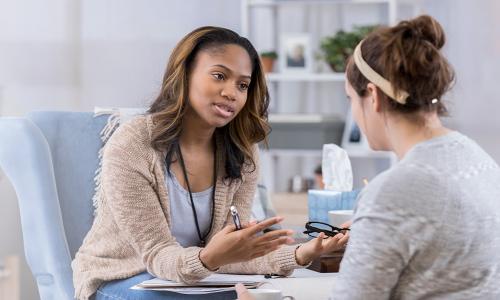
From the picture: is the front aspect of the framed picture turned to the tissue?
yes

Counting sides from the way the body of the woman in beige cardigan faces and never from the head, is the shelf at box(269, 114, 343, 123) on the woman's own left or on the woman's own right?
on the woman's own left

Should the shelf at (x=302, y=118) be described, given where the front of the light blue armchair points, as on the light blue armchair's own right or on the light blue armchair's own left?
on the light blue armchair's own left

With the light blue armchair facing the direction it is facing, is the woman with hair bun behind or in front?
in front

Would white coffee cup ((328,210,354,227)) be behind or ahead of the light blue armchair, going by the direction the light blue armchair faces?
ahead

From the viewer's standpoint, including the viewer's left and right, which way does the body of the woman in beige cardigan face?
facing the viewer and to the right of the viewer

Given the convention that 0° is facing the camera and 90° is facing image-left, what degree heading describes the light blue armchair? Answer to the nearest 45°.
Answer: approximately 315°

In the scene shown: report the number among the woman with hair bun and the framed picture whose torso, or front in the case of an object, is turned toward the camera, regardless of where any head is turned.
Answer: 1

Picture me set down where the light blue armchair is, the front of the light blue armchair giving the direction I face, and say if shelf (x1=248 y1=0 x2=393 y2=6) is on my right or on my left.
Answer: on my left

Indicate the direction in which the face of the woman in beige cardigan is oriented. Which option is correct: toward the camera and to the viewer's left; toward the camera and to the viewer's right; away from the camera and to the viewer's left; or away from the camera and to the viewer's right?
toward the camera and to the viewer's right

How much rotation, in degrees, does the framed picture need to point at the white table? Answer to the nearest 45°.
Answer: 0° — it already faces it

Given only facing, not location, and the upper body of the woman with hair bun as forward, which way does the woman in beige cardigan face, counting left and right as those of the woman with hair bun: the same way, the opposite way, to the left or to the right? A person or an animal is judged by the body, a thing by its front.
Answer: the opposite way

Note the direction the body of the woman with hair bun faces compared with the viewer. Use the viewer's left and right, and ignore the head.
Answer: facing away from the viewer and to the left of the viewer

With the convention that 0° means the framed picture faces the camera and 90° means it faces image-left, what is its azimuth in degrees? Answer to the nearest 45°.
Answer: approximately 0°

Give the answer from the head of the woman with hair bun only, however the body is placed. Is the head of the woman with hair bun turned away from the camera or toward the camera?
away from the camera

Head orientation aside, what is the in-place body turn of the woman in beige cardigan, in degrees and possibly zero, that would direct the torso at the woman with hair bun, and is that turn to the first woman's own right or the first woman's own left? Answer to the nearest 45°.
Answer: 0° — they already face them
